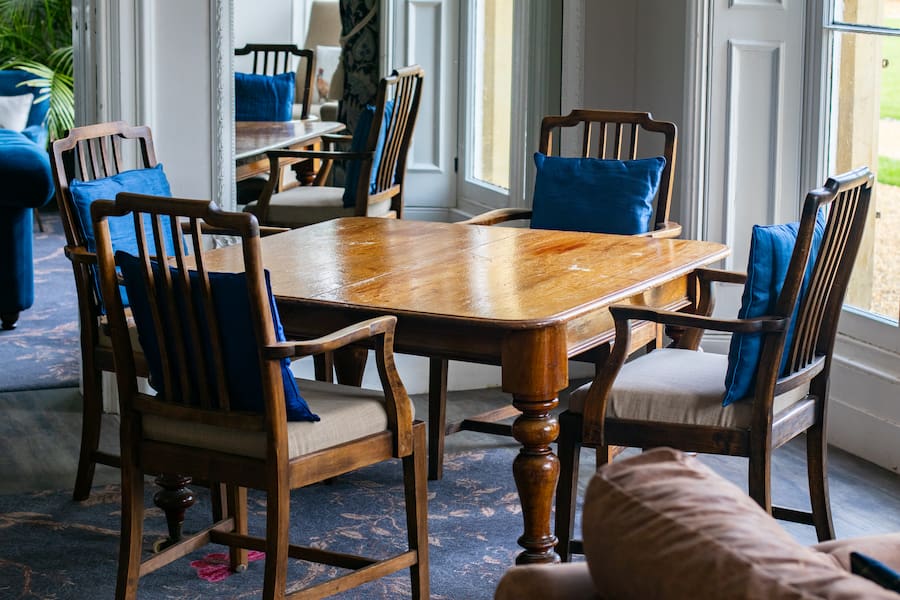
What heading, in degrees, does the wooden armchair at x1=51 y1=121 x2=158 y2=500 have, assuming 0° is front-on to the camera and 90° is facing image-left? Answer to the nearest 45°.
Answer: approximately 315°

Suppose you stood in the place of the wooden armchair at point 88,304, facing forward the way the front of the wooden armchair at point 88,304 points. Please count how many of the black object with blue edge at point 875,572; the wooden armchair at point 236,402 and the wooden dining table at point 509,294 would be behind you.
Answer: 0

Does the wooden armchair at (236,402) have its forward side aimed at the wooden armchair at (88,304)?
no

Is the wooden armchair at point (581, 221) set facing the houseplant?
no

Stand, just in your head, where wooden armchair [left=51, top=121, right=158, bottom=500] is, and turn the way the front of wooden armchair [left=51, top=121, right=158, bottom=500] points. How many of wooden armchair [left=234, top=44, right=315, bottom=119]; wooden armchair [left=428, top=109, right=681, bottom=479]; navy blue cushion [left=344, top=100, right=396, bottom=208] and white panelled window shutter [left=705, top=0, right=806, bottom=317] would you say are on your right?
0

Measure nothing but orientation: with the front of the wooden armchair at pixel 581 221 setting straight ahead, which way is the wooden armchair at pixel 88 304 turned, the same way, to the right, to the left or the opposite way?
to the left

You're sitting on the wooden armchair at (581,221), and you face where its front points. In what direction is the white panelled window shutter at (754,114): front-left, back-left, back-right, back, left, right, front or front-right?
back

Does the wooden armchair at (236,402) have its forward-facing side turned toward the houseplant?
no

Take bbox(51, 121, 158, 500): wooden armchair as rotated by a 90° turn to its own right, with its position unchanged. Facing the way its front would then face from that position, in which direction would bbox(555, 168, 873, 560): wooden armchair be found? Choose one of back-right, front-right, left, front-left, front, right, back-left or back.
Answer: left

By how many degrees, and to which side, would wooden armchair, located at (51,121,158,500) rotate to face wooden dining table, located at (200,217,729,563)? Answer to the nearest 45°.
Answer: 0° — it already faces it

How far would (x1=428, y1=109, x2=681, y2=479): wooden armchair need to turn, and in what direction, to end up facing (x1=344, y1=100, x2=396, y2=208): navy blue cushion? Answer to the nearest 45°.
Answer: approximately 90° to its right

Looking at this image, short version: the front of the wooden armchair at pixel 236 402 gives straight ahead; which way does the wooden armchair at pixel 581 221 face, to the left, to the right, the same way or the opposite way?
the opposite way

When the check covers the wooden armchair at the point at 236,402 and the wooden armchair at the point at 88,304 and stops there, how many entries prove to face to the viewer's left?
0

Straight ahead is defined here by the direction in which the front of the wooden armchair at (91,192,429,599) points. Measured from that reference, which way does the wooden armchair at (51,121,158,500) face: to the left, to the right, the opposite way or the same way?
to the right
